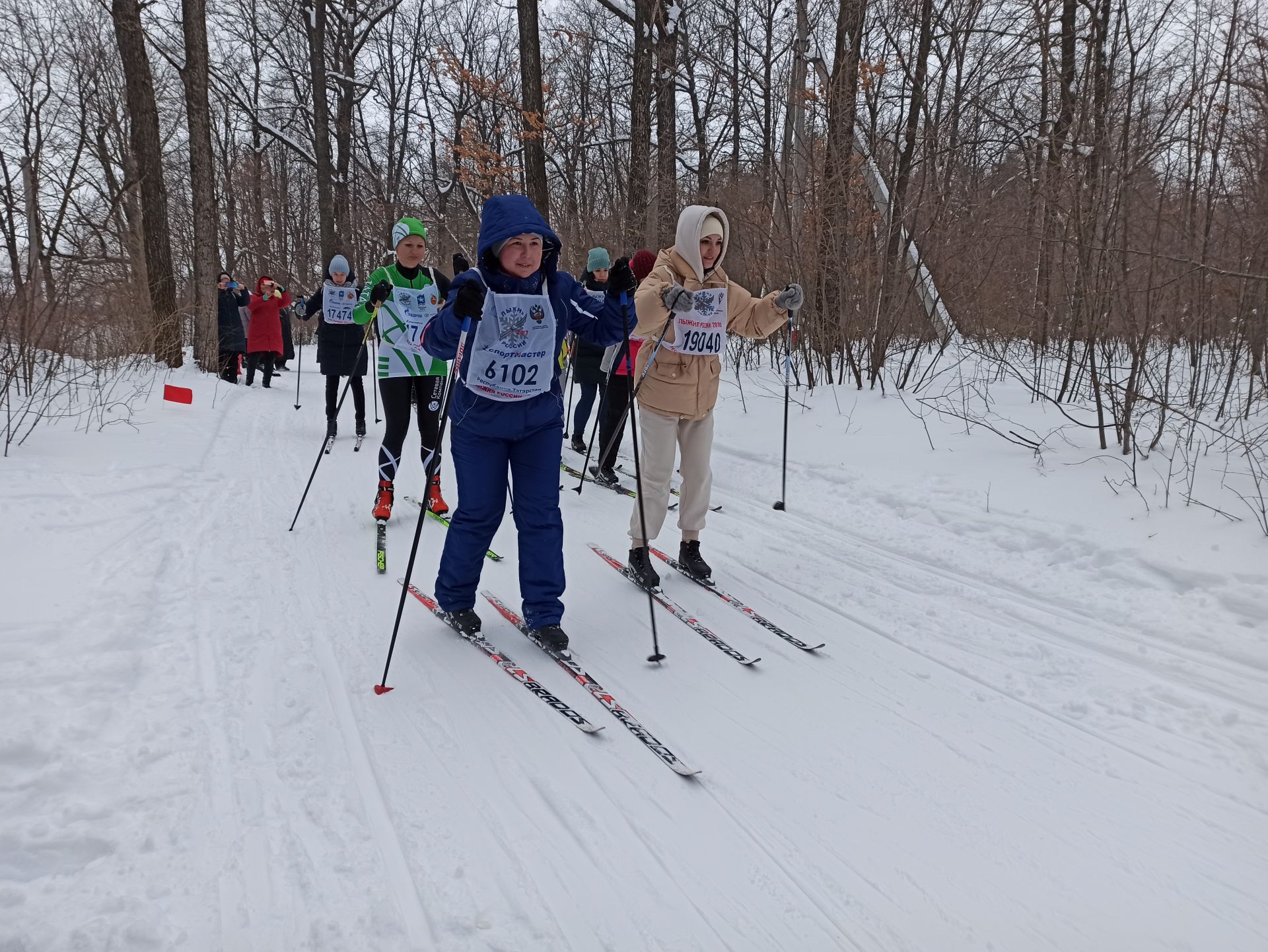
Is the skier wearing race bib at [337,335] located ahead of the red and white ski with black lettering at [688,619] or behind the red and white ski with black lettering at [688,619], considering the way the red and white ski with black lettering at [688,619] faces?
behind

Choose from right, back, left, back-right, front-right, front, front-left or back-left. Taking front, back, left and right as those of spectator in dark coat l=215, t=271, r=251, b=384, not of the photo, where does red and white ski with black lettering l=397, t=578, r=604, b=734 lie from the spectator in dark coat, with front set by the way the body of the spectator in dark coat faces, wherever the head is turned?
front

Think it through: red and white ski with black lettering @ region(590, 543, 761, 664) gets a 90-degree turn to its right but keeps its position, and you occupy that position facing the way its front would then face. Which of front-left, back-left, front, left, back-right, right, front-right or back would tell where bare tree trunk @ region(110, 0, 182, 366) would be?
right

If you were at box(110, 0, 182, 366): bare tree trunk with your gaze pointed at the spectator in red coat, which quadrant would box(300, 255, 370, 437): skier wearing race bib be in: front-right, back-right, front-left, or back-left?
front-right

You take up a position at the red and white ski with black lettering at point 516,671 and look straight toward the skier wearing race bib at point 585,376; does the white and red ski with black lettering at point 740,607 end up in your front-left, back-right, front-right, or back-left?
front-right

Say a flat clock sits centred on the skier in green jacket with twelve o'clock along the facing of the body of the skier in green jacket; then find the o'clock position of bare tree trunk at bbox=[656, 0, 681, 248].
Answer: The bare tree trunk is roughly at 7 o'clock from the skier in green jacket.

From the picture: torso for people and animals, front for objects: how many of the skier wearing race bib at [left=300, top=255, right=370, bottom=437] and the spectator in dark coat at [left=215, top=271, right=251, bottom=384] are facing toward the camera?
2

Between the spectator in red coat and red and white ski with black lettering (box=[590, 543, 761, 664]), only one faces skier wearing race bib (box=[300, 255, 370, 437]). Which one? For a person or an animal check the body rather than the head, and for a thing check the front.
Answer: the spectator in red coat

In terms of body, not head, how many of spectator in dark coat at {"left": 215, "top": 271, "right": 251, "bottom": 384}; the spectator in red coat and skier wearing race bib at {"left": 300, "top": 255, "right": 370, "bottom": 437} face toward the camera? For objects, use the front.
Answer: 3

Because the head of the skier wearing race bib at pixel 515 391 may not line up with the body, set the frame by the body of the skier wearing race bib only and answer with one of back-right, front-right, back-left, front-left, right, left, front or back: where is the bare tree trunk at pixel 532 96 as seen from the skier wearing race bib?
back-left

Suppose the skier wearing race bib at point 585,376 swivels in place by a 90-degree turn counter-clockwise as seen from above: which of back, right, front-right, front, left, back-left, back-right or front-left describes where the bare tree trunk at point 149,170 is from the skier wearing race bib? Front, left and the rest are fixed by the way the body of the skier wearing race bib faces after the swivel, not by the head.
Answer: left

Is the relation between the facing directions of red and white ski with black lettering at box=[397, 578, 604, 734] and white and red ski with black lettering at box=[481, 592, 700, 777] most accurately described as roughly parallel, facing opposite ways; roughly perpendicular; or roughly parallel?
roughly parallel

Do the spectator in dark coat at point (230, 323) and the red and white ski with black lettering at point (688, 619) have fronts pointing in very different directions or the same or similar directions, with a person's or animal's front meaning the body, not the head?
same or similar directions

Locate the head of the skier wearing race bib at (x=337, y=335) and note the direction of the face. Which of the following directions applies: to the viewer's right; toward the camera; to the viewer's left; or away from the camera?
toward the camera

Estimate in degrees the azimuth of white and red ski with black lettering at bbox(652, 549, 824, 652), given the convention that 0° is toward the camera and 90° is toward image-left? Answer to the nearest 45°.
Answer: approximately 315°

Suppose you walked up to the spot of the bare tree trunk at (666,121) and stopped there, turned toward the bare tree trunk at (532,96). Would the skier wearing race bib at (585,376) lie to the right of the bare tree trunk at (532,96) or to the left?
left

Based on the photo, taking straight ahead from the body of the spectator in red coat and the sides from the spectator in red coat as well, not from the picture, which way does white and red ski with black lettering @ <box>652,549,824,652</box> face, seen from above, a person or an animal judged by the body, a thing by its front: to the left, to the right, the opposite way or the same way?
the same way

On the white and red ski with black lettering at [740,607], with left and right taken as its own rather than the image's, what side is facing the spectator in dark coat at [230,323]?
back
